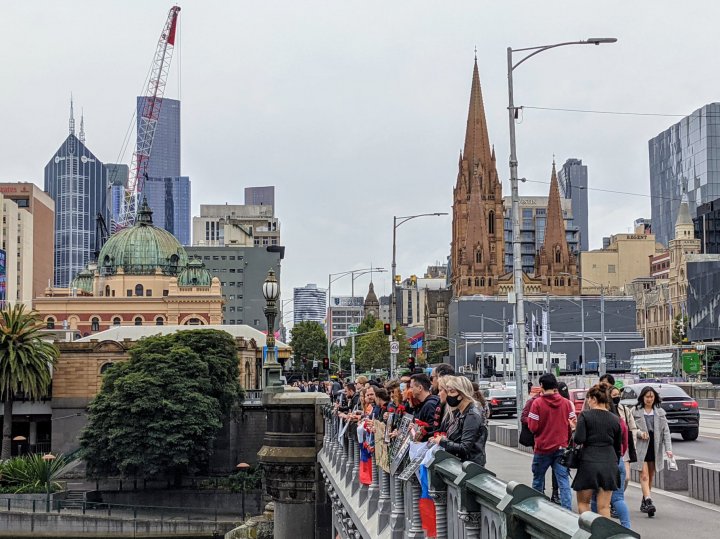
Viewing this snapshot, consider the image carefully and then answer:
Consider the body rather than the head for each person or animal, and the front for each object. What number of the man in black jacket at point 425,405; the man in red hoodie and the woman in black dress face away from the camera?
2

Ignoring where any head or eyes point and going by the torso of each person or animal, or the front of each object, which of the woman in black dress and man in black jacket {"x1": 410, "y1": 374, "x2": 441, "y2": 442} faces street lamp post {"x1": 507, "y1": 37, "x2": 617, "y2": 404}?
the woman in black dress

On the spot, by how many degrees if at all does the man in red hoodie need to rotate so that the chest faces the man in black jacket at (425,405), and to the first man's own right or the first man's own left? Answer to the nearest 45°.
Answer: approximately 135° to the first man's own left

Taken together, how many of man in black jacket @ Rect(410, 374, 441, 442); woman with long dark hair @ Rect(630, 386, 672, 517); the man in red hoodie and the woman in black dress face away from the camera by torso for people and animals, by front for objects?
2

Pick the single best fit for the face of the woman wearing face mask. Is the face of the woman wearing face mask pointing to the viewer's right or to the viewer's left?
to the viewer's left

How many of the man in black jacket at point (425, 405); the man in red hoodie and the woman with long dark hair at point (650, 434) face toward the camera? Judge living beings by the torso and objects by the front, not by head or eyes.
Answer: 1

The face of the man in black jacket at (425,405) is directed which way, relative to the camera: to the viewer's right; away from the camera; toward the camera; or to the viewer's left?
to the viewer's left

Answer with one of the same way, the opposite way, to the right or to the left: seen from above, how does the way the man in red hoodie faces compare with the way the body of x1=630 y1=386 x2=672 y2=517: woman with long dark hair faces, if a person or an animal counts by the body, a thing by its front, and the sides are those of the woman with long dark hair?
the opposite way

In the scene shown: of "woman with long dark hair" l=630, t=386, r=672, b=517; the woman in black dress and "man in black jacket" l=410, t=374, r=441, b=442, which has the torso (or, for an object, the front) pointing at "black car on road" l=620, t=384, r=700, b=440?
the woman in black dress

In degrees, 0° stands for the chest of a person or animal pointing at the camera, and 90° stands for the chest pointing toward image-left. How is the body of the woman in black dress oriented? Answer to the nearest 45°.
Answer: approximately 180°

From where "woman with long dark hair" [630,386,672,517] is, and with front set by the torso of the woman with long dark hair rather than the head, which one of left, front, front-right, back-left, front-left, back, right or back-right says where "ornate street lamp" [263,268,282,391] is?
back-right

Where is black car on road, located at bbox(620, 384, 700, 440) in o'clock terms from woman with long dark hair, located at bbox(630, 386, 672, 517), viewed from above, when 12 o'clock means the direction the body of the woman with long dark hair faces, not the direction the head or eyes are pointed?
The black car on road is roughly at 6 o'clock from the woman with long dark hair.

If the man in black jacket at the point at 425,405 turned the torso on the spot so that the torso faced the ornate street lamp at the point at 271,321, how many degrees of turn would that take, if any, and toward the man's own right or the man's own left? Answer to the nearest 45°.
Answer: approximately 90° to the man's own right

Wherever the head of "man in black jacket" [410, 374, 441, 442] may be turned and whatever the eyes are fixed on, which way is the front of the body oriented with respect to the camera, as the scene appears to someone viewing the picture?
to the viewer's left

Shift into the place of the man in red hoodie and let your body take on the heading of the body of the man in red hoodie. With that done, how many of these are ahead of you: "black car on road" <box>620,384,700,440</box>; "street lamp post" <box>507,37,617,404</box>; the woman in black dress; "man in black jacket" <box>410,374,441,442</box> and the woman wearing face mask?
2

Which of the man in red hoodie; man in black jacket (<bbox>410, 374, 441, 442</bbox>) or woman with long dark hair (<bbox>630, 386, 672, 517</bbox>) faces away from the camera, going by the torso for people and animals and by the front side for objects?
the man in red hoodie
